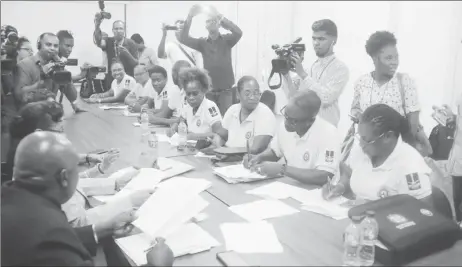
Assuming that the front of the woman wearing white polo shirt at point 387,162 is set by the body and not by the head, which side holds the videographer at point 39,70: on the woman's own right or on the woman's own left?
on the woman's own right

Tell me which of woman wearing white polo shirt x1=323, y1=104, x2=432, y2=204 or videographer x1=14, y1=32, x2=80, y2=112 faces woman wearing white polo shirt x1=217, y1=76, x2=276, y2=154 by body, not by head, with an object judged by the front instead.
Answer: the videographer

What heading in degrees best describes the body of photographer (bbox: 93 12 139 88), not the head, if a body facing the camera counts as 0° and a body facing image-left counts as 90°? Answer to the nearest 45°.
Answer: approximately 0°

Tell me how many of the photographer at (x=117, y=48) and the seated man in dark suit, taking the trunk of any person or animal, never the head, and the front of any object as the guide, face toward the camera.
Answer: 1

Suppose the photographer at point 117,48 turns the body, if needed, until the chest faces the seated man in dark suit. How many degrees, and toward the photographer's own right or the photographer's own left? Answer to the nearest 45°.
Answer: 0° — they already face them

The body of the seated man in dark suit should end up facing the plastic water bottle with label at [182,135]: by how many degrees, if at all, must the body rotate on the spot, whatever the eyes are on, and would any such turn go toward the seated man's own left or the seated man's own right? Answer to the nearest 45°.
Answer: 0° — they already face it

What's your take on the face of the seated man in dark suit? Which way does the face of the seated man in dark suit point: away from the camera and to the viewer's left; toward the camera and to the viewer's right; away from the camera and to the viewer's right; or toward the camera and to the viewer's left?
away from the camera and to the viewer's right

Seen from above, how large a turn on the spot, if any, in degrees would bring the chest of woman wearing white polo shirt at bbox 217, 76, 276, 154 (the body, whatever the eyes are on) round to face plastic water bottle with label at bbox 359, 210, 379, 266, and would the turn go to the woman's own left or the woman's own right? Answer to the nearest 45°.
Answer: approximately 45° to the woman's own left
